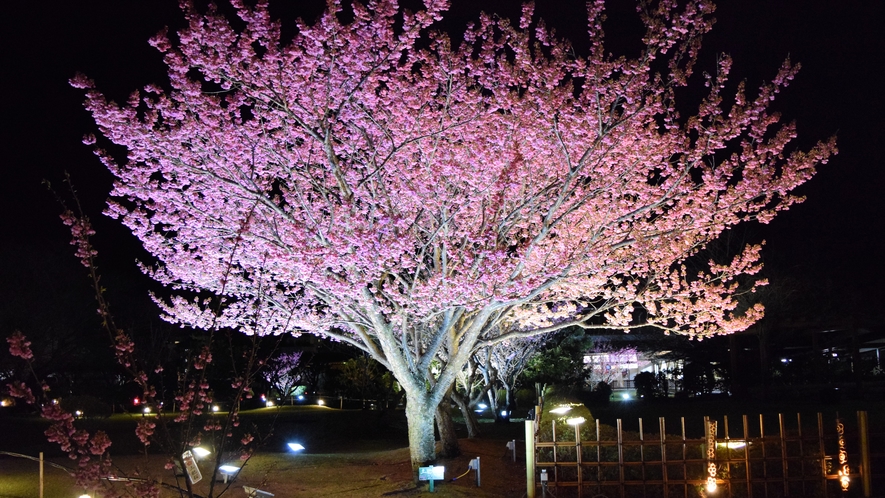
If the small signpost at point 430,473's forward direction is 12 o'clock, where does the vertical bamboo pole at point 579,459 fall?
The vertical bamboo pole is roughly at 10 o'clock from the small signpost.

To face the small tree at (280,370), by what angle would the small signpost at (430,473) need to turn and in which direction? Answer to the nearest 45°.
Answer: approximately 180°

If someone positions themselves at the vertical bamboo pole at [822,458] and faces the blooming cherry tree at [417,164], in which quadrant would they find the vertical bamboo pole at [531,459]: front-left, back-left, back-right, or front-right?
front-left

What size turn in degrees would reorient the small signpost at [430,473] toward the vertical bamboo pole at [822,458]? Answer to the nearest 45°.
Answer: approximately 90° to its left

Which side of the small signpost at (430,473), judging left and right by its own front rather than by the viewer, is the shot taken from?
front

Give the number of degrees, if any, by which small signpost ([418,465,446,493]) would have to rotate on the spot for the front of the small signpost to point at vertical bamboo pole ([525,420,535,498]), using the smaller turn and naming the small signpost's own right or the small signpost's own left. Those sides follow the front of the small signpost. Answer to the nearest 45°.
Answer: approximately 45° to the small signpost's own left

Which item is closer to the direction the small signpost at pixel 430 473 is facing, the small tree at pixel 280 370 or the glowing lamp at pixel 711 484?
the glowing lamp

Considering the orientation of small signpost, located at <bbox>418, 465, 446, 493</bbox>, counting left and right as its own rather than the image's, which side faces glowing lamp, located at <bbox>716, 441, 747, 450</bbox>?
left

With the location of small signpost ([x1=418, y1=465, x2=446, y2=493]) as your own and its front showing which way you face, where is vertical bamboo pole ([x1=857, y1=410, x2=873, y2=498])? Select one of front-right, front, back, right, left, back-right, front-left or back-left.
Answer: left

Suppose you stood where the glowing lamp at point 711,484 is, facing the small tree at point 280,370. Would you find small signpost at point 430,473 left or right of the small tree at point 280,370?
left
